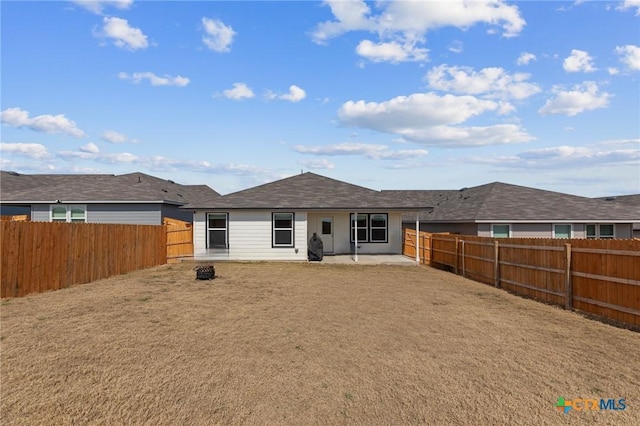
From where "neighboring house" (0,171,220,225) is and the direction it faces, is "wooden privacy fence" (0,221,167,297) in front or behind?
behind

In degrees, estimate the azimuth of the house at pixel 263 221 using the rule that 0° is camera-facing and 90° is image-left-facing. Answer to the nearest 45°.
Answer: approximately 180°

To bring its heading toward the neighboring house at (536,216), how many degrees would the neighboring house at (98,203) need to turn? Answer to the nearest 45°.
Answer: approximately 135° to its right

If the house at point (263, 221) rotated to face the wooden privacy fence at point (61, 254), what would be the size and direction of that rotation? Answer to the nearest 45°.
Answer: approximately 135° to its left

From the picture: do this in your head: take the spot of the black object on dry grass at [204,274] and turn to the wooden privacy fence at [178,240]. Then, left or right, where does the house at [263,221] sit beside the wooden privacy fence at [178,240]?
right

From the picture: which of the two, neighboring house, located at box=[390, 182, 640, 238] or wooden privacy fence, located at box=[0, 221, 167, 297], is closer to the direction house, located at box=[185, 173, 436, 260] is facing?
the neighboring house

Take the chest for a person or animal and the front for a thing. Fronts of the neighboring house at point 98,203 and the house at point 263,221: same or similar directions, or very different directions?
same or similar directions

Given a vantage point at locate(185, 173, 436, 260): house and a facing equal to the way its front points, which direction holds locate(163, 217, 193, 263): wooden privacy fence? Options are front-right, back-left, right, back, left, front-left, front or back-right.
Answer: left

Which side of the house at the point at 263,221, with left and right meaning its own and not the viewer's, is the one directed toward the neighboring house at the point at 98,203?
left

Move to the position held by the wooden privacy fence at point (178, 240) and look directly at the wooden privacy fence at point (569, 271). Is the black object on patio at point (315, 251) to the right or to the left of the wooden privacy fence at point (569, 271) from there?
left

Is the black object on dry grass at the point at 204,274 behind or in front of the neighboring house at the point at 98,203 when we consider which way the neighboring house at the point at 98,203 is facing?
behind

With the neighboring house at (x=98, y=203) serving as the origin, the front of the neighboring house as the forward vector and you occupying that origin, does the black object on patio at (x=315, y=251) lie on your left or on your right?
on your right

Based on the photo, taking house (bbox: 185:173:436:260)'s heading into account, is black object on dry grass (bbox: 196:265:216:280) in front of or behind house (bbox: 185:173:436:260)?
behind

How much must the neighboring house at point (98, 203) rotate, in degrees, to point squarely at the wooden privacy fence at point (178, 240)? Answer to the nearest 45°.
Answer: approximately 135° to its right

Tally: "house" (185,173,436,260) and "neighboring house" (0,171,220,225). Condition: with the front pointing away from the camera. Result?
2

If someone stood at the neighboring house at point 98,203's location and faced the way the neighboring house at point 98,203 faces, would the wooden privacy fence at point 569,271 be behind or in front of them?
behind

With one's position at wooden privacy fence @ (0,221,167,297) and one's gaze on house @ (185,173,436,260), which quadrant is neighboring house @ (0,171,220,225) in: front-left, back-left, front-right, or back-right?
front-left

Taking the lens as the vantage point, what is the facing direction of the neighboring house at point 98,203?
facing away from the viewer

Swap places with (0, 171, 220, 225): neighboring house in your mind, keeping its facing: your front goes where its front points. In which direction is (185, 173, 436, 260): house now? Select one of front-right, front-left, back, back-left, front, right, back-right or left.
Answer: back-right
